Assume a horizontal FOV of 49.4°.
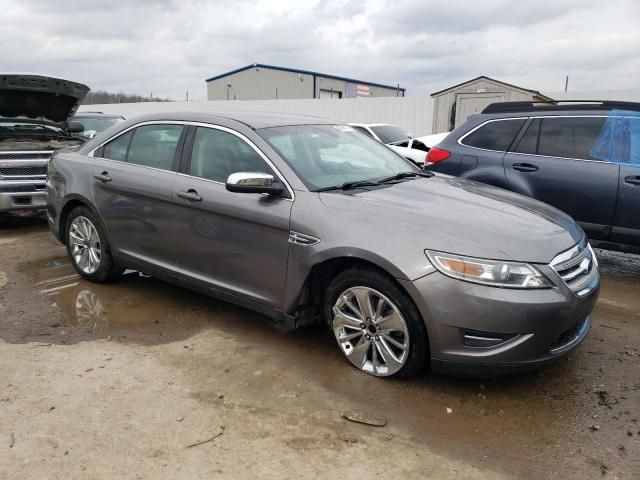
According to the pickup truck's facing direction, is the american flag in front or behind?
behind

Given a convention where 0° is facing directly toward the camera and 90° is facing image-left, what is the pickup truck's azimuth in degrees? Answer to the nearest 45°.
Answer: approximately 0°

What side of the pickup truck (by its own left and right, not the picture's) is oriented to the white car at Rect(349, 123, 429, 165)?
left

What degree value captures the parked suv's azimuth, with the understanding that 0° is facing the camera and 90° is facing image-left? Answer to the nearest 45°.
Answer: approximately 270°

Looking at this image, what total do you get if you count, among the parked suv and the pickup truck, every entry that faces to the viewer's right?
1

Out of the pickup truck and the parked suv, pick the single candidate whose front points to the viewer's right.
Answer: the parked suv

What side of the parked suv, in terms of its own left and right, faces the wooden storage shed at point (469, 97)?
left

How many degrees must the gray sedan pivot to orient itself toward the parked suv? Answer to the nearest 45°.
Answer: approximately 90° to its left
